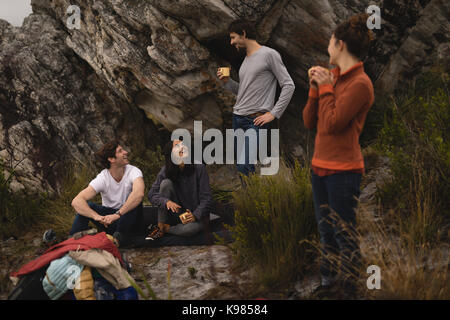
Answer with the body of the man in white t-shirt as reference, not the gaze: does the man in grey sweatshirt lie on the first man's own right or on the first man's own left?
on the first man's own left

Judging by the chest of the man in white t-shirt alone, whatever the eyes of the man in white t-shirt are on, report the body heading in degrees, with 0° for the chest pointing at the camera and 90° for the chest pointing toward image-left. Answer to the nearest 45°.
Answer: approximately 0°

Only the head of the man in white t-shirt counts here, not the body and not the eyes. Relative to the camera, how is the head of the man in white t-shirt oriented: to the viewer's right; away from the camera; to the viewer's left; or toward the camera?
to the viewer's right

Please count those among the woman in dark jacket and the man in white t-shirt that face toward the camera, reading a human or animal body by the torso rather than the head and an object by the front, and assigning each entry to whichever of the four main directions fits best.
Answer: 2
